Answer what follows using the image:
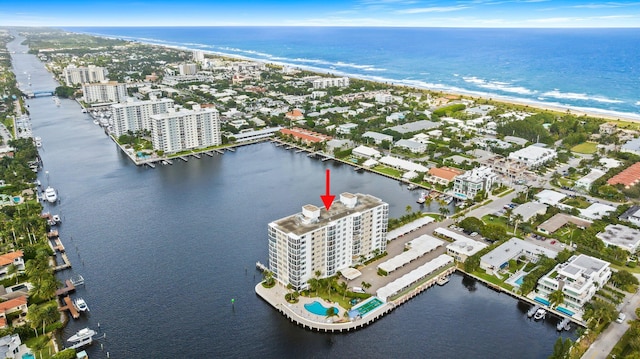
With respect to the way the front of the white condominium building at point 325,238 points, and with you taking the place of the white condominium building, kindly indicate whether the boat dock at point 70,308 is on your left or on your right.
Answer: on your right

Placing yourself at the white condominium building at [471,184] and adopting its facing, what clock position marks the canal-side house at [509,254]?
The canal-side house is roughly at 10 o'clock from the white condominium building.

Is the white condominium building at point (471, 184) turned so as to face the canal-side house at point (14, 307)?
yes

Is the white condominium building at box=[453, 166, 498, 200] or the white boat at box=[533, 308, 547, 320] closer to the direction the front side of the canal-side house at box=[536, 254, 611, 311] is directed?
the white boat

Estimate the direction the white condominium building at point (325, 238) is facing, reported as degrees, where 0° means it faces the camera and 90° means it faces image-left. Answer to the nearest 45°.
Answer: approximately 315°

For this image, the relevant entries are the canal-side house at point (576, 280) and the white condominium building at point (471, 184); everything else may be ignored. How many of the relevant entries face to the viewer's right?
0

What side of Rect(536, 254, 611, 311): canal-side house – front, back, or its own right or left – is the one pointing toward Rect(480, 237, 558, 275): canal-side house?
right

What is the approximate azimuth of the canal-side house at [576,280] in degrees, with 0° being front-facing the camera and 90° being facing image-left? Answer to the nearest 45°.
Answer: approximately 45°

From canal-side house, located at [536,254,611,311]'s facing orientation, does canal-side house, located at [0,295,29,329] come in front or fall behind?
in front

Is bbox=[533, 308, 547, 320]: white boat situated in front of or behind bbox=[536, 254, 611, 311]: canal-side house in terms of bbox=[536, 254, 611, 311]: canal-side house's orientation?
in front
